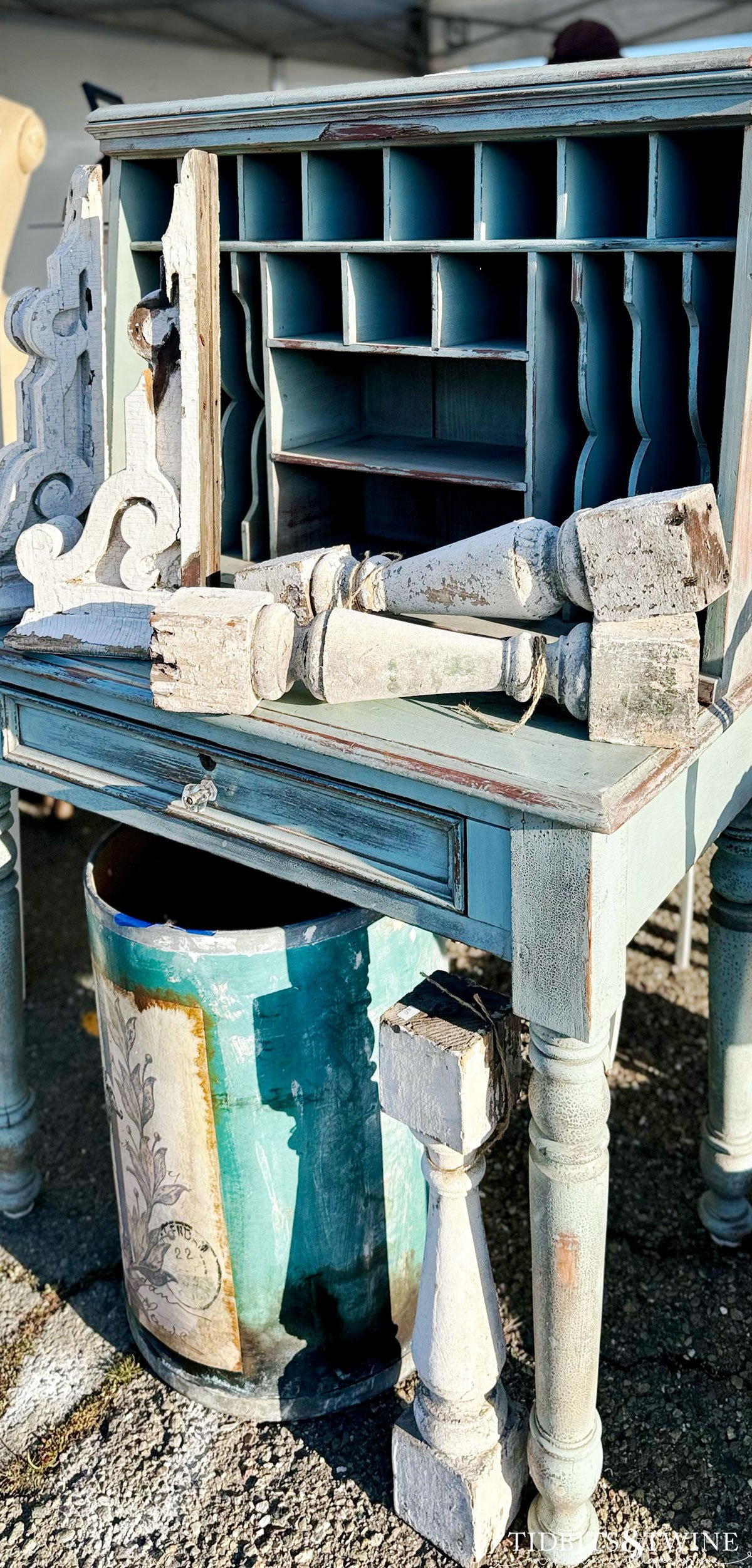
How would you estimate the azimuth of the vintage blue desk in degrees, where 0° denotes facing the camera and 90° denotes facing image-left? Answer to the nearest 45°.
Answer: approximately 45°
